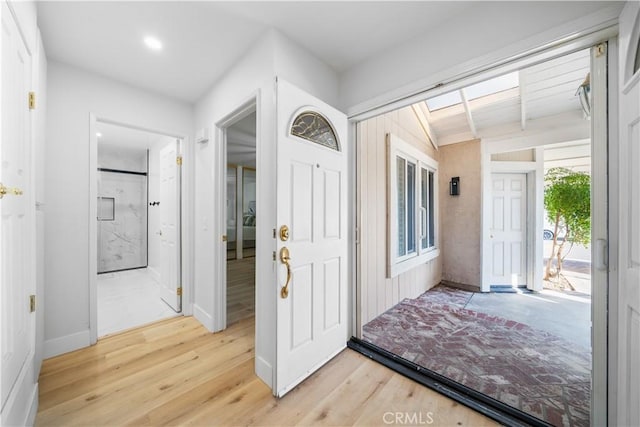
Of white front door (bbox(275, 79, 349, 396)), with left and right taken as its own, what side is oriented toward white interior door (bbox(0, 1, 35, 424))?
right

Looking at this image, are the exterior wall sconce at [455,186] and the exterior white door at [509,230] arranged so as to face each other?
no

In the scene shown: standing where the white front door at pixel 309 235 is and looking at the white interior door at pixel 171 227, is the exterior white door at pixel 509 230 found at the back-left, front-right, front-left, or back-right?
back-right

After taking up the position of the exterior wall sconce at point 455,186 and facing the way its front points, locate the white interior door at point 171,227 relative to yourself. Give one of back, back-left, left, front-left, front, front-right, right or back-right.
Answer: front-right

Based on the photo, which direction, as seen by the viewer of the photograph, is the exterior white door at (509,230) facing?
facing the viewer

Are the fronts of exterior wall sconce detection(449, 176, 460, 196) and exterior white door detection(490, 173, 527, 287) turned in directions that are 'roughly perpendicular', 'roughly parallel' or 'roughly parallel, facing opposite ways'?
roughly parallel

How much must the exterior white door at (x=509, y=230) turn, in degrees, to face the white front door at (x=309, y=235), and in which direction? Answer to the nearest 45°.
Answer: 0° — it already faces it

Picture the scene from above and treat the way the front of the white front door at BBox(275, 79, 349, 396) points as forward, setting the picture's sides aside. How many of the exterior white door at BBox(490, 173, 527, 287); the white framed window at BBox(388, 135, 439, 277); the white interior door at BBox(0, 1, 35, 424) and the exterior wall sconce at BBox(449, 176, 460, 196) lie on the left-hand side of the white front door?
3

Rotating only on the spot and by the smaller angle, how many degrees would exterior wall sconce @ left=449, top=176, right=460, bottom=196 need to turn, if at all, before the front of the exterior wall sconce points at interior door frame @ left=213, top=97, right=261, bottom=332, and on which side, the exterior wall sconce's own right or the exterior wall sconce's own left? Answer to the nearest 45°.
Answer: approximately 45° to the exterior wall sconce's own right

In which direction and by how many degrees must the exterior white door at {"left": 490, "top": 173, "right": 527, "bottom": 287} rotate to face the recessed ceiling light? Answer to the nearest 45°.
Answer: approximately 45° to its right

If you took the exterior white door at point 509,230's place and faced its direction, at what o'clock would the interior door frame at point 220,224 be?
The interior door frame is roughly at 1 o'clock from the exterior white door.

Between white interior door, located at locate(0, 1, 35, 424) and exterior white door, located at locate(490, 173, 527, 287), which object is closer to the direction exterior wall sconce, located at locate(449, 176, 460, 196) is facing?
the white interior door

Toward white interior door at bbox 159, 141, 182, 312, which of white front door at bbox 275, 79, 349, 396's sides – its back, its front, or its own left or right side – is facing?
back

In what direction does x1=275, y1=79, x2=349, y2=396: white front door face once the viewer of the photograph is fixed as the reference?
facing the viewer and to the right of the viewer
